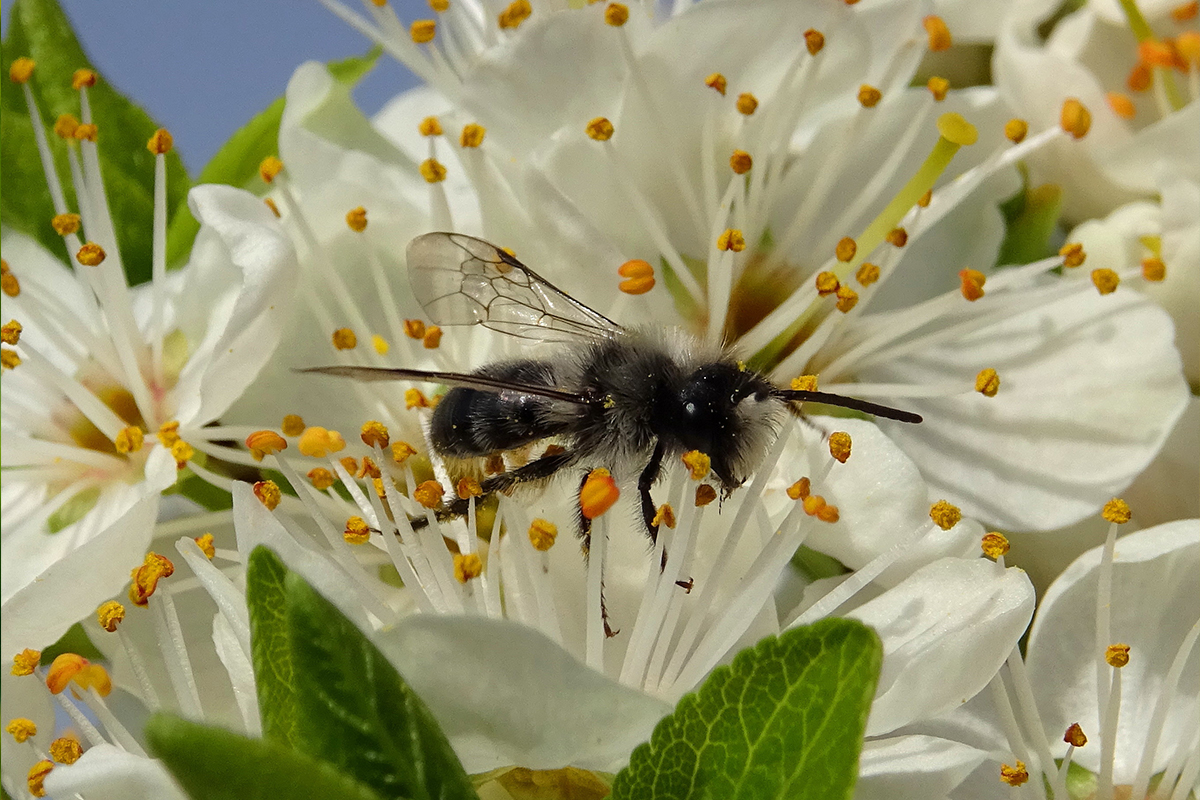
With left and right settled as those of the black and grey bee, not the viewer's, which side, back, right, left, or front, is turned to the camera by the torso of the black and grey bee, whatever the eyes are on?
right

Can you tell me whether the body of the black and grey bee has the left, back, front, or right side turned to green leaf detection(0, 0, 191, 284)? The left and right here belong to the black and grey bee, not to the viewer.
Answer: back
